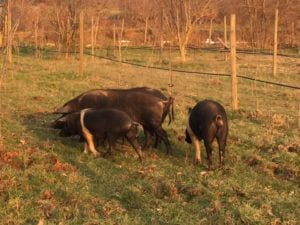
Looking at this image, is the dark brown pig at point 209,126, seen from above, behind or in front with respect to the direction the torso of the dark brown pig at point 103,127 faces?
behind

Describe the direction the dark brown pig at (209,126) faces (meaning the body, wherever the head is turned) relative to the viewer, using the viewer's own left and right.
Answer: facing away from the viewer and to the left of the viewer

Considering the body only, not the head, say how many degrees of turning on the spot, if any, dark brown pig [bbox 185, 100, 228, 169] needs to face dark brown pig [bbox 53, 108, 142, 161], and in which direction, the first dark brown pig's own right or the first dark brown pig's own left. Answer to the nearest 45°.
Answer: approximately 45° to the first dark brown pig's own left

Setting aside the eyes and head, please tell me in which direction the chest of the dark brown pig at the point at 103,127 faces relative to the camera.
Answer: to the viewer's left

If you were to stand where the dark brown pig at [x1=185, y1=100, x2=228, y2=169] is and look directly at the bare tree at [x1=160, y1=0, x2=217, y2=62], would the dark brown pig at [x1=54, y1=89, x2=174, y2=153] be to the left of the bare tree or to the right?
left
